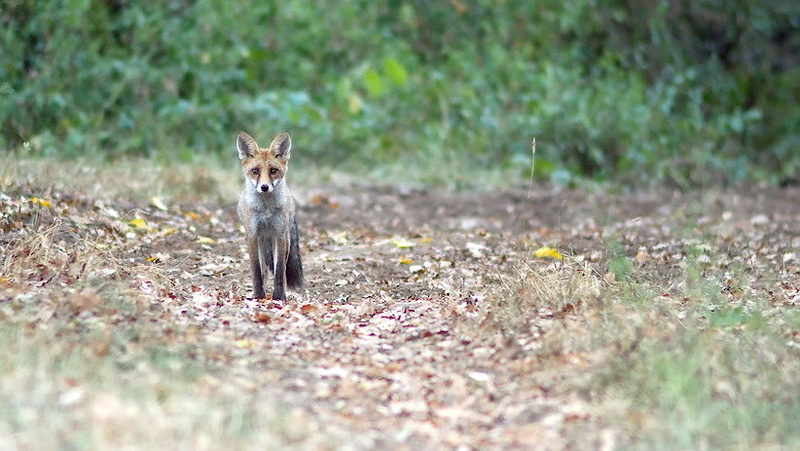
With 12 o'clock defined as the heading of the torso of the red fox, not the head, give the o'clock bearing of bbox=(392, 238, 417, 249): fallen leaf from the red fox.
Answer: The fallen leaf is roughly at 7 o'clock from the red fox.

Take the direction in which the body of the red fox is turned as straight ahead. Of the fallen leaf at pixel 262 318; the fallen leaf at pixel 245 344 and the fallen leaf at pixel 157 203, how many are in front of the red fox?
2

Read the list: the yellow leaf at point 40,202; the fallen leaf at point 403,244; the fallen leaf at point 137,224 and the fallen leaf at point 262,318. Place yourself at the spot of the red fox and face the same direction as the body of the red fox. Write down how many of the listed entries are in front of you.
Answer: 1

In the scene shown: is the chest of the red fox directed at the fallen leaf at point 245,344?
yes

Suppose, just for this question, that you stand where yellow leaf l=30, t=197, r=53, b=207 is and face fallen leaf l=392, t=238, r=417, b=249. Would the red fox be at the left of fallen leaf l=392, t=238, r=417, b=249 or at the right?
right

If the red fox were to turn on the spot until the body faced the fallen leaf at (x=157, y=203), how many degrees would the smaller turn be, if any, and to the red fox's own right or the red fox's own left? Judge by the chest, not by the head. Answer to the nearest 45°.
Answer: approximately 180°

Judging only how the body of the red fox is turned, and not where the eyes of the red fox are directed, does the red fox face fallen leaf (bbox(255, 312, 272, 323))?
yes

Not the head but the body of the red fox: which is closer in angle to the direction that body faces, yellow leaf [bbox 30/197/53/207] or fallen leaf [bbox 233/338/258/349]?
the fallen leaf

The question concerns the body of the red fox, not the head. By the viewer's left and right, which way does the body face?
facing the viewer

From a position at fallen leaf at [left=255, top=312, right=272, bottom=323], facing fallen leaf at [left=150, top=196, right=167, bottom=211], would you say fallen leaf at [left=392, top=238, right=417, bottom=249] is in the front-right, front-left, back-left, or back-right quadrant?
front-right

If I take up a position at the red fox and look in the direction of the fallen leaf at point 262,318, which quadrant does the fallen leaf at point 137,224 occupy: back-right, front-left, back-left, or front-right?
back-right

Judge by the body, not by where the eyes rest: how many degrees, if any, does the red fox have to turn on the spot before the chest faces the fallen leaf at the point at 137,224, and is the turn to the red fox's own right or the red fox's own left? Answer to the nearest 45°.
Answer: approximately 135° to the red fox's own right
